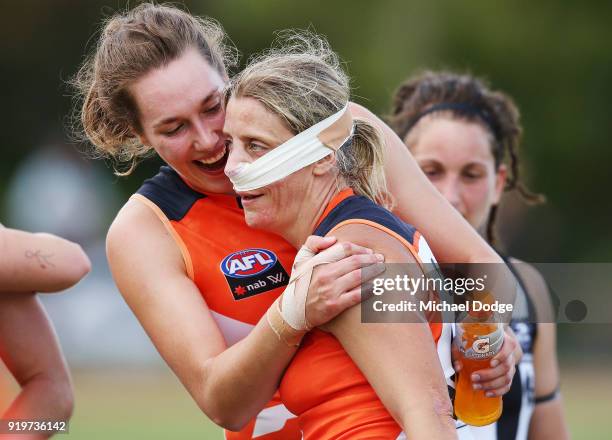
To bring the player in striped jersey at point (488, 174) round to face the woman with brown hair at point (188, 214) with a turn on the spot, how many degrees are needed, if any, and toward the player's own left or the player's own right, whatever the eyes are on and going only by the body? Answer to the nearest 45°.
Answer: approximately 45° to the player's own right

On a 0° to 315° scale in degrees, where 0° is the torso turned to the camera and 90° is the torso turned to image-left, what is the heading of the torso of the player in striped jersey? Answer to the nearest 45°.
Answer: approximately 0°
